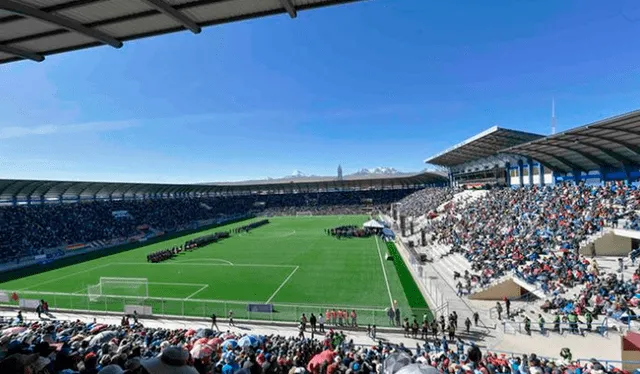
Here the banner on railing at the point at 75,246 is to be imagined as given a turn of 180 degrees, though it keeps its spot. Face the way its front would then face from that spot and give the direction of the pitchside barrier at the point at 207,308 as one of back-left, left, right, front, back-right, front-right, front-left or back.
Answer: back-left

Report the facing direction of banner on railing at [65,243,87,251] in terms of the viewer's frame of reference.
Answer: facing the viewer and to the right of the viewer

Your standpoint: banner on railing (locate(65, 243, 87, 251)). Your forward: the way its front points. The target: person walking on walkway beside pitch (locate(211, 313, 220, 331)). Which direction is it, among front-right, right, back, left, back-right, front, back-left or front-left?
front-right

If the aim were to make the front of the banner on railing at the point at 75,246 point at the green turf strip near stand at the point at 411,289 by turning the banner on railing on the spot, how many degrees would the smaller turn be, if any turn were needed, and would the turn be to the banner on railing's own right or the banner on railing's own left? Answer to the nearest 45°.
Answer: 0° — it already faces it

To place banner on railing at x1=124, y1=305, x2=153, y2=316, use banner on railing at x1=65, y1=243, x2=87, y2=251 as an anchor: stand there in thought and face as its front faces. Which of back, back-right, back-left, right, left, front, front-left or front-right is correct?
front-right

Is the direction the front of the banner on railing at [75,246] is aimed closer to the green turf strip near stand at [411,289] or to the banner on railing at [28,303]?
the green turf strip near stand
